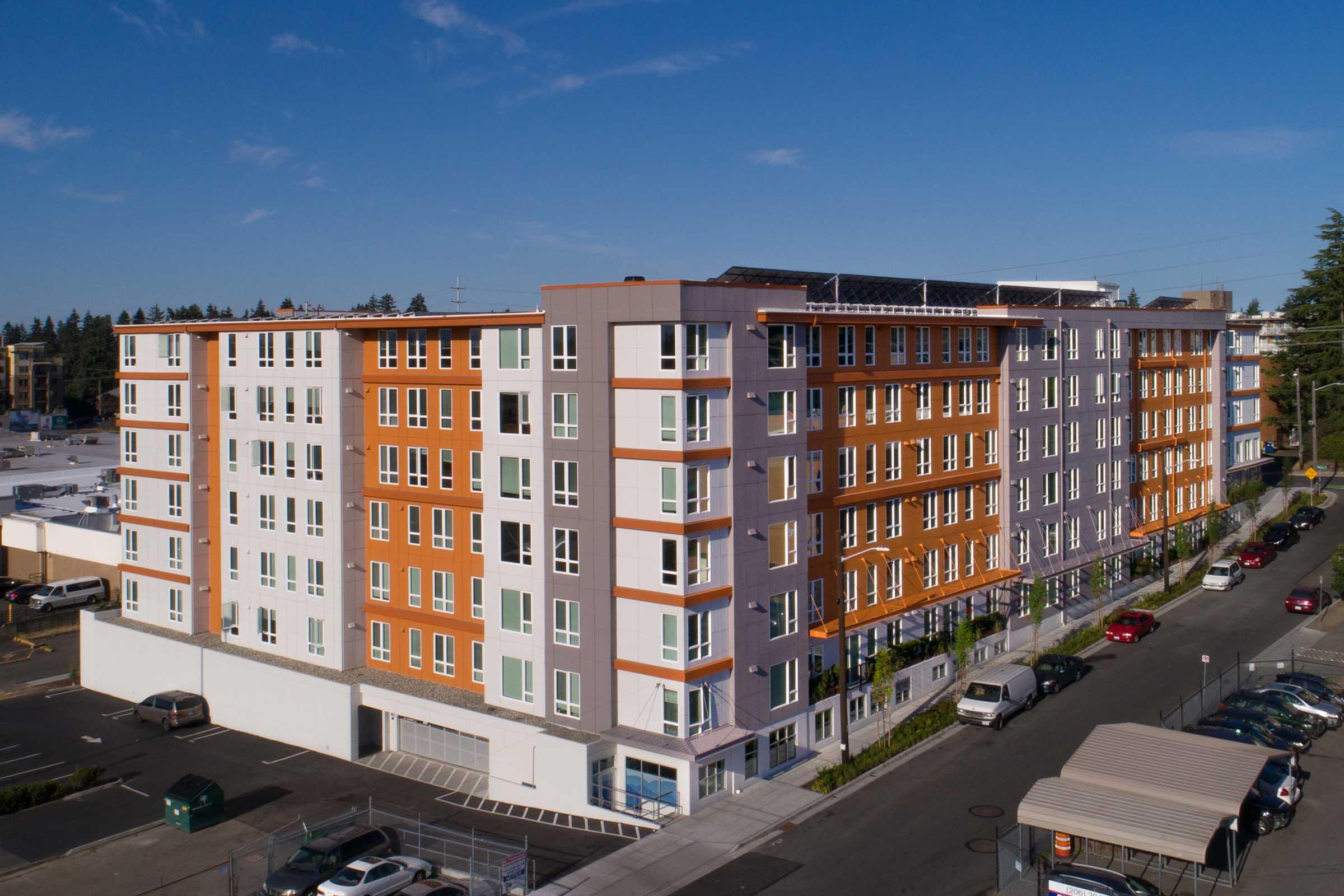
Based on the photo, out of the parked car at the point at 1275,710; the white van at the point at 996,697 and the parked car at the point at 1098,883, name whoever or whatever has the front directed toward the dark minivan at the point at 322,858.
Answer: the white van

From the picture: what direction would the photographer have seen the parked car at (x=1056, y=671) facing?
facing the viewer and to the left of the viewer

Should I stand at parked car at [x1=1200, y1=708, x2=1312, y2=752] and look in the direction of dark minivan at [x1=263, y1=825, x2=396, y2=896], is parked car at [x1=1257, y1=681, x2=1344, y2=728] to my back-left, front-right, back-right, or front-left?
back-right

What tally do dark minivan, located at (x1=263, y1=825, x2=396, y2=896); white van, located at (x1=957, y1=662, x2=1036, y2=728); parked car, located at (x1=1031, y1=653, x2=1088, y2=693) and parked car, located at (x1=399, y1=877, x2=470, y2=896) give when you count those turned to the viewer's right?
0

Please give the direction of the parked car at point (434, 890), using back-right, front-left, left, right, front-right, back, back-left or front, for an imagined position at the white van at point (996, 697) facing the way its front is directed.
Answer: front

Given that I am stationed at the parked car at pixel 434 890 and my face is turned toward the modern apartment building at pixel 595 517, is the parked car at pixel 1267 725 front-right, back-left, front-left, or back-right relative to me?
front-right

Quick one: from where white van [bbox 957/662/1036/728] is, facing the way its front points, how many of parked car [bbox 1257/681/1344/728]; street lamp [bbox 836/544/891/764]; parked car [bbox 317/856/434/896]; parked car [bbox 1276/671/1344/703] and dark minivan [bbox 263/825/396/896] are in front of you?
3
